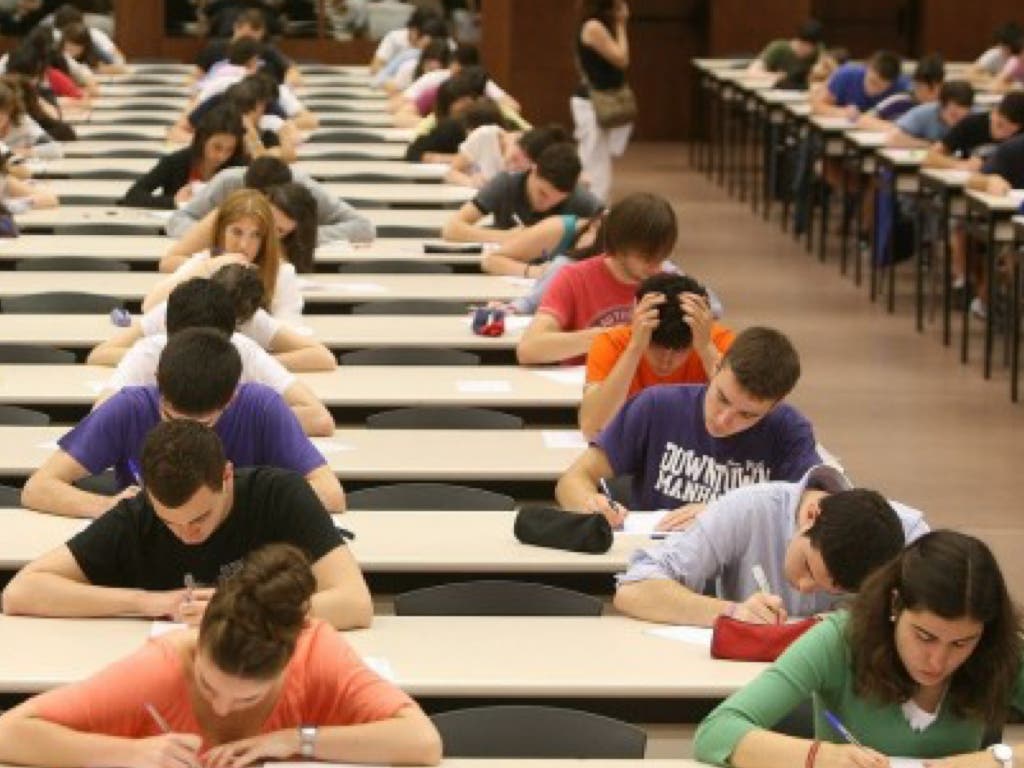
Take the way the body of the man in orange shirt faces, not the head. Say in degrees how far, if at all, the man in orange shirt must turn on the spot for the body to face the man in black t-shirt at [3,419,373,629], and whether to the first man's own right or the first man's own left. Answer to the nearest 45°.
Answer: approximately 45° to the first man's own right

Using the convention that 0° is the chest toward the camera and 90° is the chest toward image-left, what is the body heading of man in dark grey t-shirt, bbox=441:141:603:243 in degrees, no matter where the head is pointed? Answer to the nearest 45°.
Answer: approximately 0°

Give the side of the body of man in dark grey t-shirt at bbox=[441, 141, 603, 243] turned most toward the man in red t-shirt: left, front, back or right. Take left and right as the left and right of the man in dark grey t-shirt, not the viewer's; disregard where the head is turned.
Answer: front

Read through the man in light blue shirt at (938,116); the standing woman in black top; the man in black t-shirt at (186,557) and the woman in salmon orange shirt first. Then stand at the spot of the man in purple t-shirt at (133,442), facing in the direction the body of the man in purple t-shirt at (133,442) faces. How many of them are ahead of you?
2

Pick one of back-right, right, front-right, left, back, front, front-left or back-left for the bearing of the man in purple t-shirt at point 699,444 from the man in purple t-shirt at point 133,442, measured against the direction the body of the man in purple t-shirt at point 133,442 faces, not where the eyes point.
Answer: left

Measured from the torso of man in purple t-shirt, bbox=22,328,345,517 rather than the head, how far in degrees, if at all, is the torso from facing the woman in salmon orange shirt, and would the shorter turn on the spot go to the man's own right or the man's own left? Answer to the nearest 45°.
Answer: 0° — they already face them

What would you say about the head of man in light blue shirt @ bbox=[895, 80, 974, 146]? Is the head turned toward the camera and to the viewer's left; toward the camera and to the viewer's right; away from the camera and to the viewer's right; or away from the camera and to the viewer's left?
toward the camera and to the viewer's left

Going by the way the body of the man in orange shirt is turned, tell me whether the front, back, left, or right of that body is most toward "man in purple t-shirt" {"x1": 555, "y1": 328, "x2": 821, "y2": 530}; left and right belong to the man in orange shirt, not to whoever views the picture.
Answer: front
